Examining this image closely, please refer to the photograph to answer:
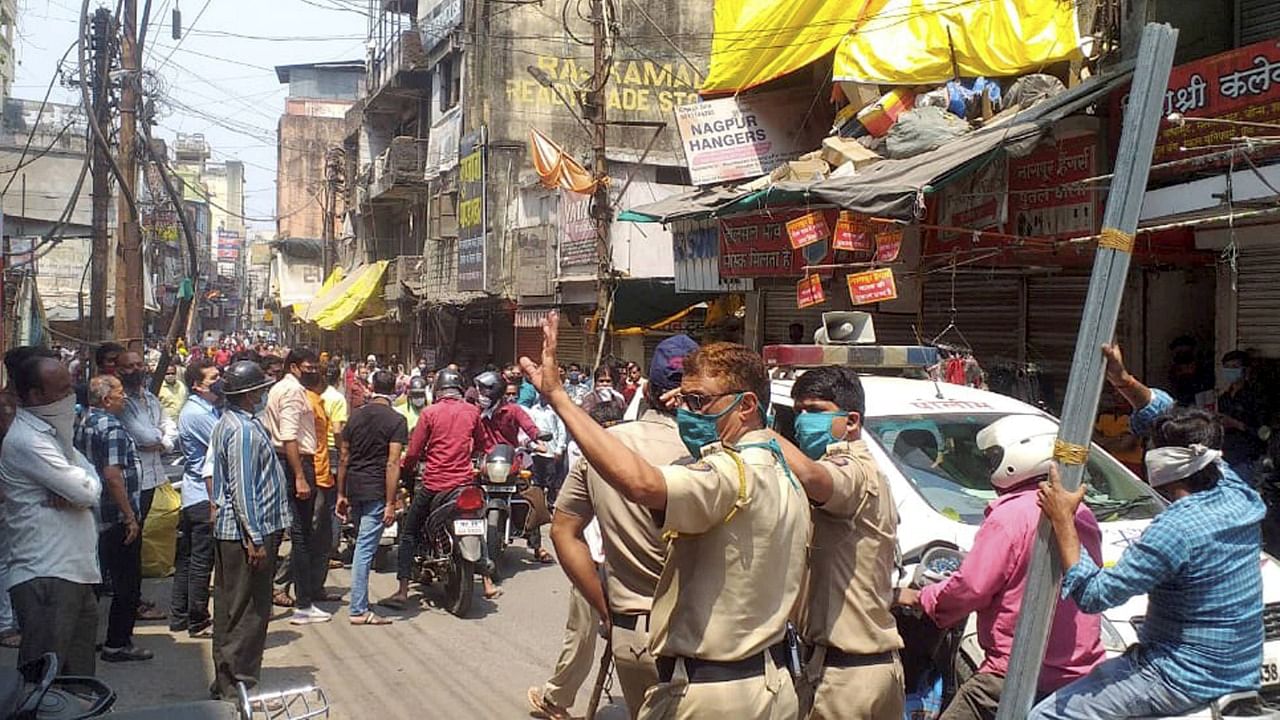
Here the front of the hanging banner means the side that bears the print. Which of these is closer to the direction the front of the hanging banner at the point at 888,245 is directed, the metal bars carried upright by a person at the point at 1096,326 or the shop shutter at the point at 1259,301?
the metal bars carried upright by a person

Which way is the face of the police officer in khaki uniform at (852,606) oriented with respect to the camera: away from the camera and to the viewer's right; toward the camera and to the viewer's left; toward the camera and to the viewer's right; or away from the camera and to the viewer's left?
toward the camera and to the viewer's left

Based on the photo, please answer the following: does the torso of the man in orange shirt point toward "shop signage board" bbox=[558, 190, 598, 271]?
no

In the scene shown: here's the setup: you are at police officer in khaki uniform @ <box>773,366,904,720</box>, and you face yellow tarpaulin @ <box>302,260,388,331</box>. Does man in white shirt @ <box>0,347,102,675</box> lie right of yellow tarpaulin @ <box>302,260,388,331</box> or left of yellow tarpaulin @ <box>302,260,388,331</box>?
left

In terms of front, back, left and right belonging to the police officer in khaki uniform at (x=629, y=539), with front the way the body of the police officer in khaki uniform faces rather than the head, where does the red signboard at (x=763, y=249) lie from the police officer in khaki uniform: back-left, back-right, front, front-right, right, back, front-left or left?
front

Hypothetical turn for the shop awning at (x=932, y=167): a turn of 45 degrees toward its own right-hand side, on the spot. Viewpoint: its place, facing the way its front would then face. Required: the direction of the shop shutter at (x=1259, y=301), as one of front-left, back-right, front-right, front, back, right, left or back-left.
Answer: back

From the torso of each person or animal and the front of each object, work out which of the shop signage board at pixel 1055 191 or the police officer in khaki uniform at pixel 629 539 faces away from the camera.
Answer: the police officer in khaki uniform

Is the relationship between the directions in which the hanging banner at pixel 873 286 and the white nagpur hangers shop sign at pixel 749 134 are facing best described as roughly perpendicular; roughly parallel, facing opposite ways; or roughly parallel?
roughly parallel

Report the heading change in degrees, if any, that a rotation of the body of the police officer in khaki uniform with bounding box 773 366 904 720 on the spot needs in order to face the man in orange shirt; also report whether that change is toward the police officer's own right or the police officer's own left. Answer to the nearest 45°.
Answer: approximately 45° to the police officer's own right

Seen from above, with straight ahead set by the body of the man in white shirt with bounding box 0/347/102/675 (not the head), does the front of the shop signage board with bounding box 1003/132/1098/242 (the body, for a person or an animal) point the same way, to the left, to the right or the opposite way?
the opposite way

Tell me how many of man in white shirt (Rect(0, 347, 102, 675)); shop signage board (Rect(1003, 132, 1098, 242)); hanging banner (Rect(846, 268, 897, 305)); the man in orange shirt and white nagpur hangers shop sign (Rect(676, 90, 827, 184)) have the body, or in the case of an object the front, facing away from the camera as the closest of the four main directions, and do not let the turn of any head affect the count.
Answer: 0

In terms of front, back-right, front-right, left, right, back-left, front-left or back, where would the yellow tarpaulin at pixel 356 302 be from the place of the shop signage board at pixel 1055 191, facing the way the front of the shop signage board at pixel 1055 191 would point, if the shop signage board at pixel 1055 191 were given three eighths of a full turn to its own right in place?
front-left

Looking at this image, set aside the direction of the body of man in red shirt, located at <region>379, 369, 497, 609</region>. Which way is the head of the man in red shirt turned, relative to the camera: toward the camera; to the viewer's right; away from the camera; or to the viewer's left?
away from the camera

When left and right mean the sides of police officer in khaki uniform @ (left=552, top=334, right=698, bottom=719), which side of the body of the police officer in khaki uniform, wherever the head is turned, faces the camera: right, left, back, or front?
back

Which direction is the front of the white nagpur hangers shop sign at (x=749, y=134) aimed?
toward the camera

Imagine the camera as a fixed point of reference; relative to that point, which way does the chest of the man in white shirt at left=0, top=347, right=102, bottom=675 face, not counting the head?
to the viewer's right

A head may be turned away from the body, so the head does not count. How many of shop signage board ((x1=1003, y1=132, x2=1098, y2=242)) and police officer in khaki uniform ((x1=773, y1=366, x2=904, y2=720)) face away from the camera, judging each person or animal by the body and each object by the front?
0

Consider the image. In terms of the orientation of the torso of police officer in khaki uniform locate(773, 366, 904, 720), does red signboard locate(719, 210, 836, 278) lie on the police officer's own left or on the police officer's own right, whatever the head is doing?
on the police officer's own right

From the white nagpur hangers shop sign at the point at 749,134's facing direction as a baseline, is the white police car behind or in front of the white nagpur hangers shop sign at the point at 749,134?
in front

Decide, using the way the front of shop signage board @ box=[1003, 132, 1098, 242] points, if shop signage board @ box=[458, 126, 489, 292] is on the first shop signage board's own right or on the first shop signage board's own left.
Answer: on the first shop signage board's own right
